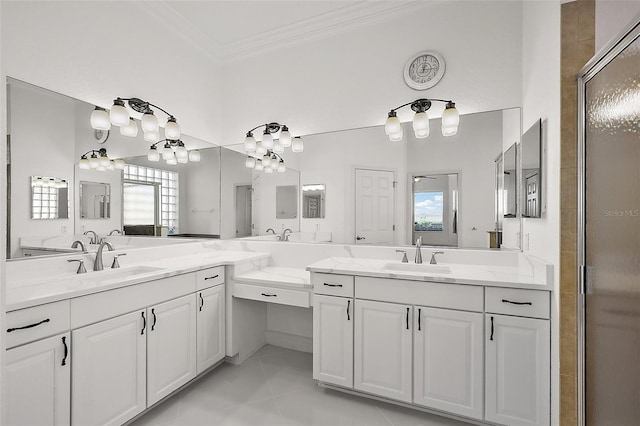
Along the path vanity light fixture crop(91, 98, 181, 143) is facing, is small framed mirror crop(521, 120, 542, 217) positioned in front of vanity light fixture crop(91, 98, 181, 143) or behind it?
in front

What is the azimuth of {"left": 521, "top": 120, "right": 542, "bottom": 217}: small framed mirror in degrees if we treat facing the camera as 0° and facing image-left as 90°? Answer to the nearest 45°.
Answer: approximately 90°

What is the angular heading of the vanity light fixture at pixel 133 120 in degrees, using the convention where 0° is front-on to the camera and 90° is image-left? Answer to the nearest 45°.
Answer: approximately 315°

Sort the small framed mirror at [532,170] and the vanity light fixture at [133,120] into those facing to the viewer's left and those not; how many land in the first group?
1

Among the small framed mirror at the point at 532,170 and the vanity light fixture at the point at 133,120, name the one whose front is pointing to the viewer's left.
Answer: the small framed mirror

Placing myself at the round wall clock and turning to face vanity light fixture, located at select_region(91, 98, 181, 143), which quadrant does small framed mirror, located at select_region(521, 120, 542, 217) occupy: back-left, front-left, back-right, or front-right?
back-left
